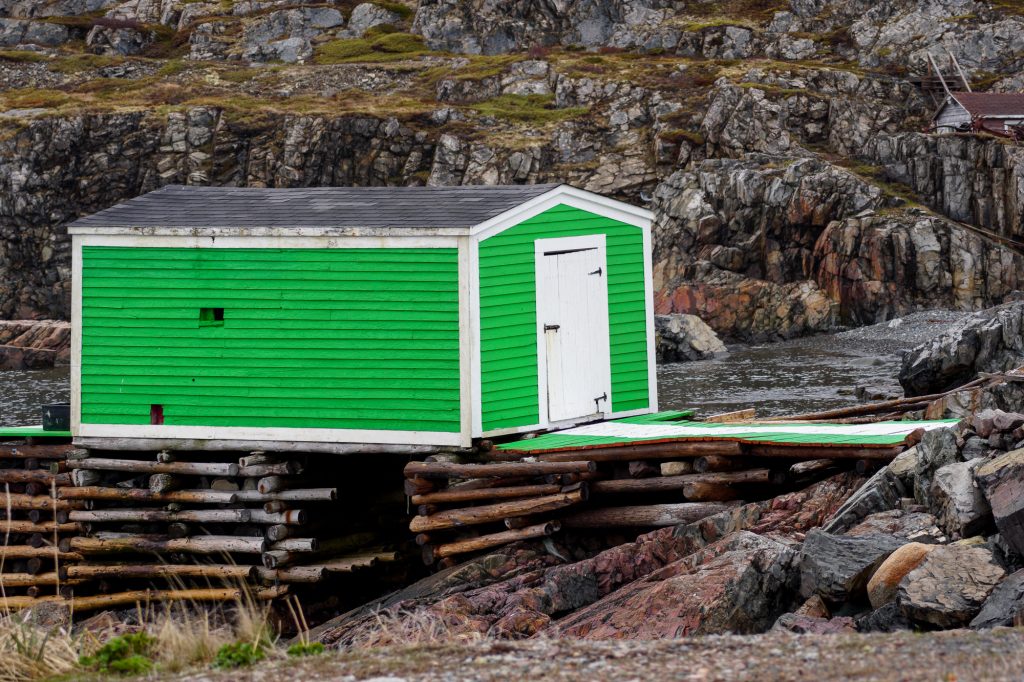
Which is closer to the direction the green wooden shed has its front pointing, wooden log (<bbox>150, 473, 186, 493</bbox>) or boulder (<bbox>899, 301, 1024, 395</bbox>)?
the boulder

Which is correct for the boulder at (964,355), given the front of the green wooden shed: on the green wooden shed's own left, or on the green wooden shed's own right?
on the green wooden shed's own left

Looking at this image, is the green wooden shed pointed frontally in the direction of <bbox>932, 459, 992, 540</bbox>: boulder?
yes

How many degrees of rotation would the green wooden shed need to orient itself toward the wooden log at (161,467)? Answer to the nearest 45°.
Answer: approximately 135° to its right

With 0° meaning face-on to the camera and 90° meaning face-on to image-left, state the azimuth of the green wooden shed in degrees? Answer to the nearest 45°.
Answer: approximately 315°

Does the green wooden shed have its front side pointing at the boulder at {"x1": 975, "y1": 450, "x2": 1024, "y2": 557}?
yes

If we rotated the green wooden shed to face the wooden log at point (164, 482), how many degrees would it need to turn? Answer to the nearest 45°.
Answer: approximately 135° to its right

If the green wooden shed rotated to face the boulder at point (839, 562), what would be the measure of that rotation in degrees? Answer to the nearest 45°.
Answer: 0° — it already faces it

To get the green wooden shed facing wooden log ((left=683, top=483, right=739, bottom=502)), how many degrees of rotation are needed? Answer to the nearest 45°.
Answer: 0° — it already faces it

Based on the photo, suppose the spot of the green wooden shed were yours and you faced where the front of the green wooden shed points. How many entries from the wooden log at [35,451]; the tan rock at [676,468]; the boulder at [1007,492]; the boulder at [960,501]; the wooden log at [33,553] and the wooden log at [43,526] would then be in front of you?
3
